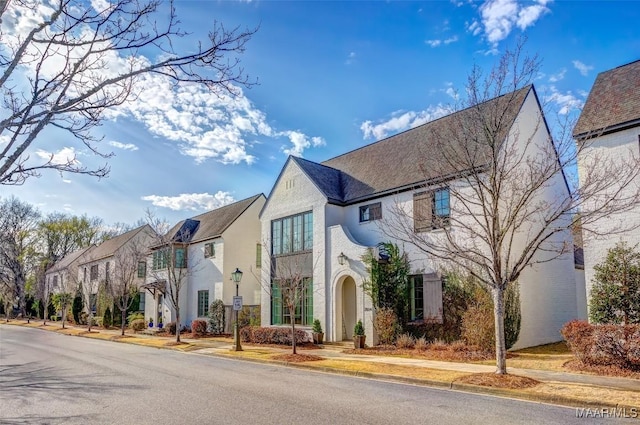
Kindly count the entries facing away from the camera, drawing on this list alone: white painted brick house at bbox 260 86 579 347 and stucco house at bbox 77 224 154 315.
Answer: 0

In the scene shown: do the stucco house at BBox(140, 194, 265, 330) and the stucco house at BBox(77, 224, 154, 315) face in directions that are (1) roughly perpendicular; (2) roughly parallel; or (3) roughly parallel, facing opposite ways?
roughly parallel

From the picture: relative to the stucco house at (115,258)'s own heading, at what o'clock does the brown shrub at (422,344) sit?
The brown shrub is roughly at 10 o'clock from the stucco house.

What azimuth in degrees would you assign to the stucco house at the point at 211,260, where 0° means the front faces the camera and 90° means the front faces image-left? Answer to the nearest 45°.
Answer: approximately 45°

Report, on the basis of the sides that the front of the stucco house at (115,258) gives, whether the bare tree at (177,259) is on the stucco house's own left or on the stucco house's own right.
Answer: on the stucco house's own left

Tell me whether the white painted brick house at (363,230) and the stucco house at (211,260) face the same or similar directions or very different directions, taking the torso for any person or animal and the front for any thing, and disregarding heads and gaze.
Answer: same or similar directions

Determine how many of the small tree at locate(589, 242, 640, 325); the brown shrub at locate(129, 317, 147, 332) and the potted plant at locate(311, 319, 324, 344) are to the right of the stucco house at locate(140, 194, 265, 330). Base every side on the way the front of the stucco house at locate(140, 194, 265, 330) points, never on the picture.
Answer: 1

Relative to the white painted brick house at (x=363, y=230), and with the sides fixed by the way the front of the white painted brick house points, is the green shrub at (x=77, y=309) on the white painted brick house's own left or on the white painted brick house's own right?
on the white painted brick house's own right

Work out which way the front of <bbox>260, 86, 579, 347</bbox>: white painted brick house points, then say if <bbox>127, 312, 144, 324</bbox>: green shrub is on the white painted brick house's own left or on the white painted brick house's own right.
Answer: on the white painted brick house's own right

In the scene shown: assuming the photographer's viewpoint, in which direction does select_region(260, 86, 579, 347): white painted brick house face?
facing the viewer and to the left of the viewer

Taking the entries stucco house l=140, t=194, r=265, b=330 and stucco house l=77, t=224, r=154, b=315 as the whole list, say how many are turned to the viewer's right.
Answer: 0

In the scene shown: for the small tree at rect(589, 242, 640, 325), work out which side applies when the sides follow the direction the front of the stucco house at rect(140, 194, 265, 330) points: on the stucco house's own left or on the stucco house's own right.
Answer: on the stucco house's own left
